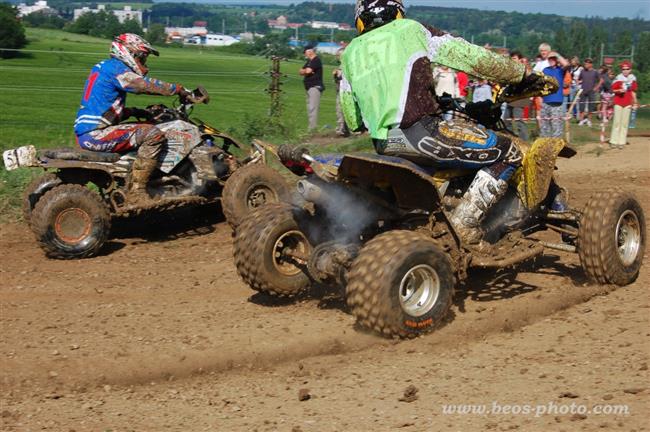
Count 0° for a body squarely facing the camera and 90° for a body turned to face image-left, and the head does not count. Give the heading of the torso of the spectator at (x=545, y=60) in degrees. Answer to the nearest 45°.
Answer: approximately 45°

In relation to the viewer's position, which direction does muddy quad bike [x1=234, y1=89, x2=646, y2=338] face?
facing away from the viewer and to the right of the viewer

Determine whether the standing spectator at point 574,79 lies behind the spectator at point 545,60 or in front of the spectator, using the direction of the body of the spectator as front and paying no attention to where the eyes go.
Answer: behind

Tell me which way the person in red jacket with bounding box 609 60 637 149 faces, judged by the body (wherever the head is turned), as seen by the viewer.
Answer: toward the camera

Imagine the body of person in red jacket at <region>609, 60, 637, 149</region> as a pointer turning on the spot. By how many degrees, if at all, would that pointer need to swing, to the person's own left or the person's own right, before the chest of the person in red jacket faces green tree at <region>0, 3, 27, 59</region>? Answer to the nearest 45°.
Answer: approximately 90° to the person's own right

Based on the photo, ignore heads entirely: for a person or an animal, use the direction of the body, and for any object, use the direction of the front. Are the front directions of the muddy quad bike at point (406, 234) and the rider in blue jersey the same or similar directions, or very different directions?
same or similar directions

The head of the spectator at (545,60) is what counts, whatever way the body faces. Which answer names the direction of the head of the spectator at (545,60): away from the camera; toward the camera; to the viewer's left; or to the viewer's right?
toward the camera

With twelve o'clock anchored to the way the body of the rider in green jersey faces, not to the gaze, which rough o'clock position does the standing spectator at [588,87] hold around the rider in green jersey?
The standing spectator is roughly at 11 o'clock from the rider in green jersey.

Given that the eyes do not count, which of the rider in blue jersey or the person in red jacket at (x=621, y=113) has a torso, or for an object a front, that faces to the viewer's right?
the rider in blue jersey

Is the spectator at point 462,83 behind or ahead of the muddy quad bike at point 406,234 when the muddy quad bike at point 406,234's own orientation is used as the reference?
ahead

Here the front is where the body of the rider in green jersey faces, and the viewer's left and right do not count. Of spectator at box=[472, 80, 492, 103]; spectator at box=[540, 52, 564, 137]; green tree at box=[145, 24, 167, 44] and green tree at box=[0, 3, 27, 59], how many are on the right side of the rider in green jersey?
0

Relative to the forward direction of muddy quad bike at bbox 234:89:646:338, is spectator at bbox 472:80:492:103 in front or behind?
in front

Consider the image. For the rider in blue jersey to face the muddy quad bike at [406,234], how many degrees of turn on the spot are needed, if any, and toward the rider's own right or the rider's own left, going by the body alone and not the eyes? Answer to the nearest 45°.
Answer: approximately 45° to the rider's own right
